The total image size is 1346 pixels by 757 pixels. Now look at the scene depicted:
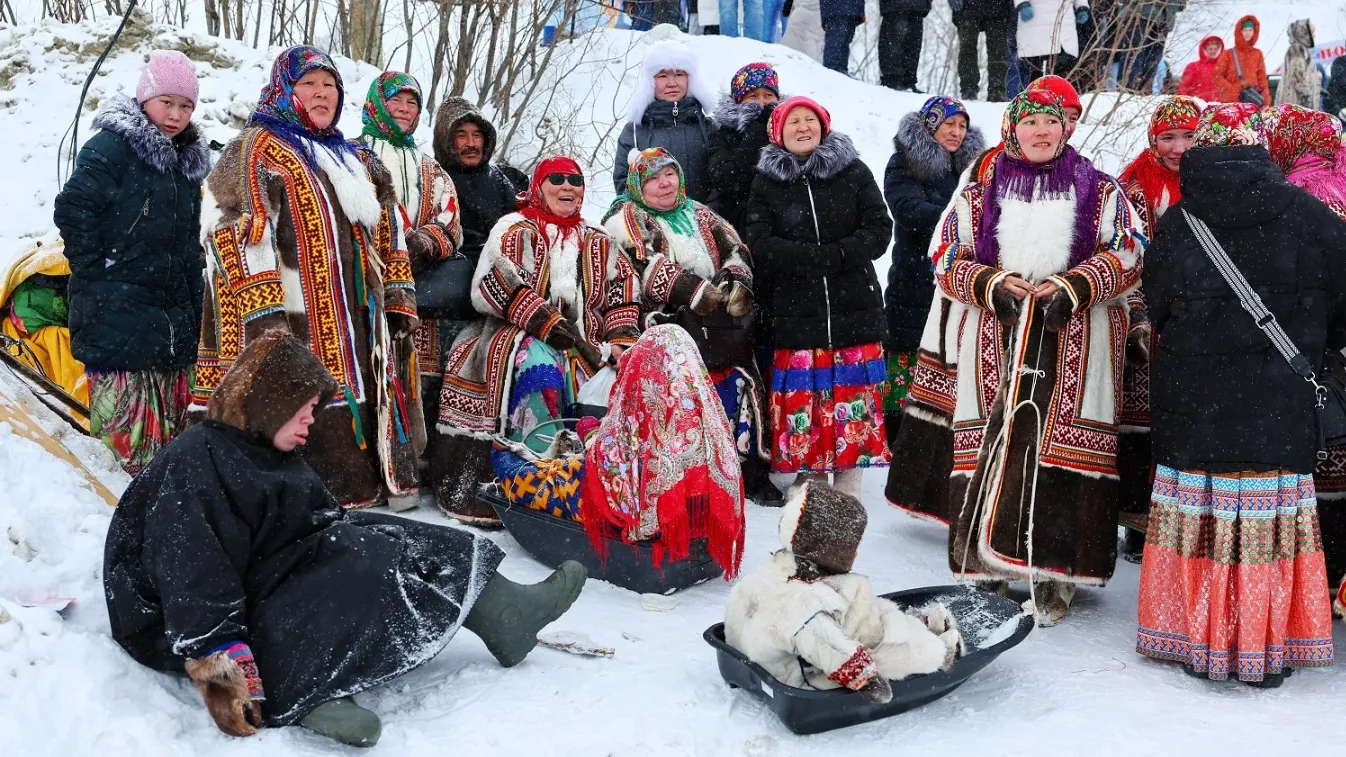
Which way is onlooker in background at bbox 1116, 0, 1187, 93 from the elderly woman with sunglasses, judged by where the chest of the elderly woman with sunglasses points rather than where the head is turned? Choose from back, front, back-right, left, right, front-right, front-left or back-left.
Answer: left

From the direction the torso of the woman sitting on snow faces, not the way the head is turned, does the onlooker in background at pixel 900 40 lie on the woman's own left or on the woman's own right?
on the woman's own left

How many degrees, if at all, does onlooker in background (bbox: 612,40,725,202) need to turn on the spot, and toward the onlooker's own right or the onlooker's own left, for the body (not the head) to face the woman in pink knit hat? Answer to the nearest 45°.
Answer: approximately 45° to the onlooker's own right

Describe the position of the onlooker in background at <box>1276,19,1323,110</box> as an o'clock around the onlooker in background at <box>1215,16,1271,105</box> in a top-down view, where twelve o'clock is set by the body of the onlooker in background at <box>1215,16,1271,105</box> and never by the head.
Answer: the onlooker in background at <box>1276,19,1323,110</box> is roughly at 8 o'clock from the onlooker in background at <box>1215,16,1271,105</box>.

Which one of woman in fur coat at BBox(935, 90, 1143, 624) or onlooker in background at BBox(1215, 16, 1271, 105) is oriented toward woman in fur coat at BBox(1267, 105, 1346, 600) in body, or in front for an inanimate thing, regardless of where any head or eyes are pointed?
the onlooker in background

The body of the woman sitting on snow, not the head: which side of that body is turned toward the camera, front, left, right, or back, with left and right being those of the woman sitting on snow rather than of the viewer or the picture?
right

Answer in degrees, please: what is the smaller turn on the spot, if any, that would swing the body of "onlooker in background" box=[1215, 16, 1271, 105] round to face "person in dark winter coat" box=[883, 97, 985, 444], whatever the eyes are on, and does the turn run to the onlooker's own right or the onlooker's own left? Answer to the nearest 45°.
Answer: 0° — they already face them

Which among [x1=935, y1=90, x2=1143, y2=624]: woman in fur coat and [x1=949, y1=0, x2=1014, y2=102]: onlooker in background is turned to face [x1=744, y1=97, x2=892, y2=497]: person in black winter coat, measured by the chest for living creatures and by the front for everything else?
the onlooker in background

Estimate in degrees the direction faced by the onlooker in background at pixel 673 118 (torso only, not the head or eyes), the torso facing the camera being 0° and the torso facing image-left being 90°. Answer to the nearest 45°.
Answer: approximately 0°

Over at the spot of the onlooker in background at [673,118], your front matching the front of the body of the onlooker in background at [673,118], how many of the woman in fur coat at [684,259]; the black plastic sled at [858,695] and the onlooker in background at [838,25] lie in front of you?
2

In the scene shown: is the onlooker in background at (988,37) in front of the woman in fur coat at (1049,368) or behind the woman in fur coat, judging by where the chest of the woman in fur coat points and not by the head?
behind

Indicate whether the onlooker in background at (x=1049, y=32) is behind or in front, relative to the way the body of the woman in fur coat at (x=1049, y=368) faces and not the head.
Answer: behind

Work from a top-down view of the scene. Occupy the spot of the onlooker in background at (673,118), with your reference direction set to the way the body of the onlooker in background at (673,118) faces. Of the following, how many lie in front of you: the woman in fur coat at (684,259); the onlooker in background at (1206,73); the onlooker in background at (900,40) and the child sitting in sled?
2
